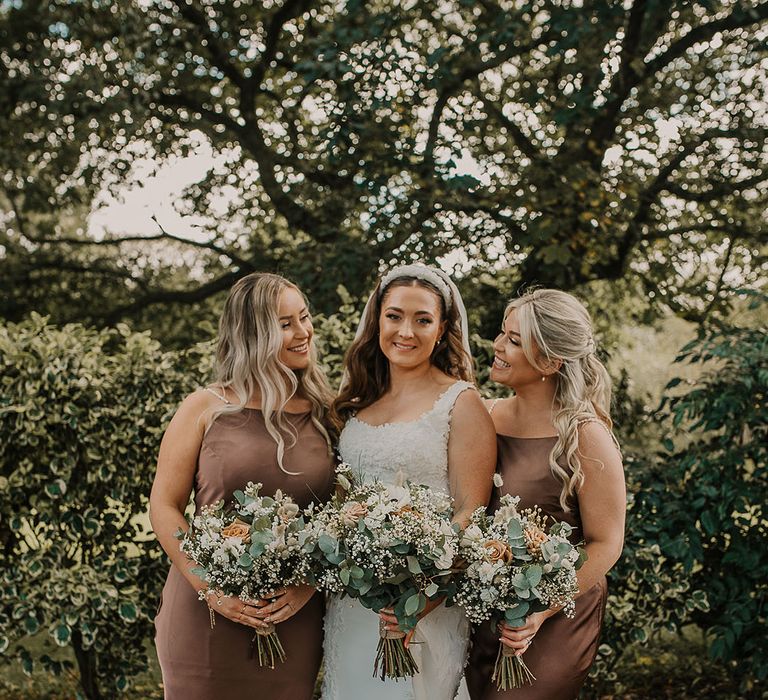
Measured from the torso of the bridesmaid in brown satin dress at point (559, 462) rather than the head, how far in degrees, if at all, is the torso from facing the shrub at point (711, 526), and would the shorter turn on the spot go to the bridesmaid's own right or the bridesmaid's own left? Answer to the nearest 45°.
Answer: approximately 180°

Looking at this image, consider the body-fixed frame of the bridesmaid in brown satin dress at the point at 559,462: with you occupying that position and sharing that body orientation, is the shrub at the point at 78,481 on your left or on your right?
on your right

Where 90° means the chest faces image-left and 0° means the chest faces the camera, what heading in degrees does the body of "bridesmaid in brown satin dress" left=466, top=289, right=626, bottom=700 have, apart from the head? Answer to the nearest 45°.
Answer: approximately 45°

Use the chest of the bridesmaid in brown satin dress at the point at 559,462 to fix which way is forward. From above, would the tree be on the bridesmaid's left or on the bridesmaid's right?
on the bridesmaid's right
